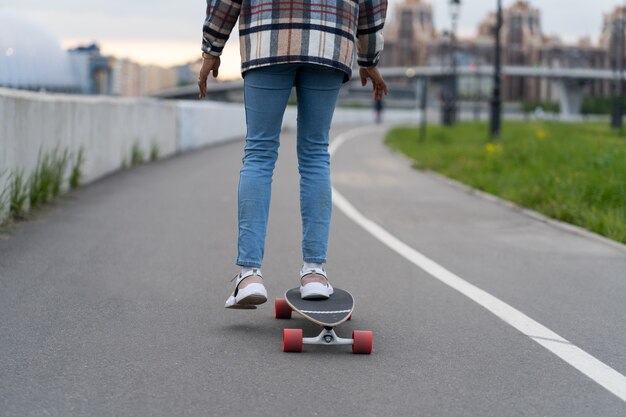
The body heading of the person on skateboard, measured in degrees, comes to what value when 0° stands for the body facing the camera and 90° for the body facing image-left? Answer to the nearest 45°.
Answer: approximately 180°

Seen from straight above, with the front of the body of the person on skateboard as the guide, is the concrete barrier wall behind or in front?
in front

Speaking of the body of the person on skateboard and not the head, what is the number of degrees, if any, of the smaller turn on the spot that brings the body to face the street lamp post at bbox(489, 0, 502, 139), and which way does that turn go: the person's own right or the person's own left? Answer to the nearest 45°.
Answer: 0° — they already face it
